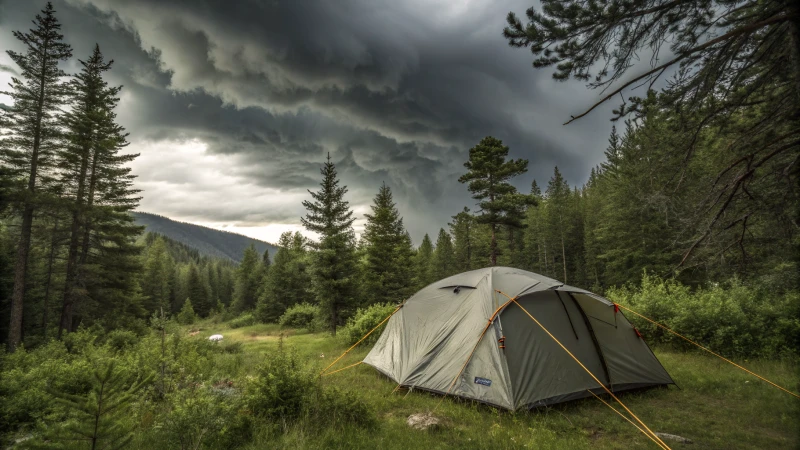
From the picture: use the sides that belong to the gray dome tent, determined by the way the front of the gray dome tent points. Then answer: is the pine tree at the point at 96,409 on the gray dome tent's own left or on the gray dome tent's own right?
on the gray dome tent's own right

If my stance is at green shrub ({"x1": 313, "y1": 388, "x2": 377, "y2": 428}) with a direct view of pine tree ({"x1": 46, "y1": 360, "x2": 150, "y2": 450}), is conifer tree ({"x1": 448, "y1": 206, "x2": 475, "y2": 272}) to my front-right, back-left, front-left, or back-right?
back-right

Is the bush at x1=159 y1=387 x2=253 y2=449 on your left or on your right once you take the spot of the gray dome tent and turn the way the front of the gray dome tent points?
on your right

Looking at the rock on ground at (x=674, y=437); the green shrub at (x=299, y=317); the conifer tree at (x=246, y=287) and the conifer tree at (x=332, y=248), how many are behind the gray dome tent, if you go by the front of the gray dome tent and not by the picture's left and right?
3

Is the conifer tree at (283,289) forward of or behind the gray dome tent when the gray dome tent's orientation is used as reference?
behind

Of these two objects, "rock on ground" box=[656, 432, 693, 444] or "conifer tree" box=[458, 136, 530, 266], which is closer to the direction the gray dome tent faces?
the rock on ground
